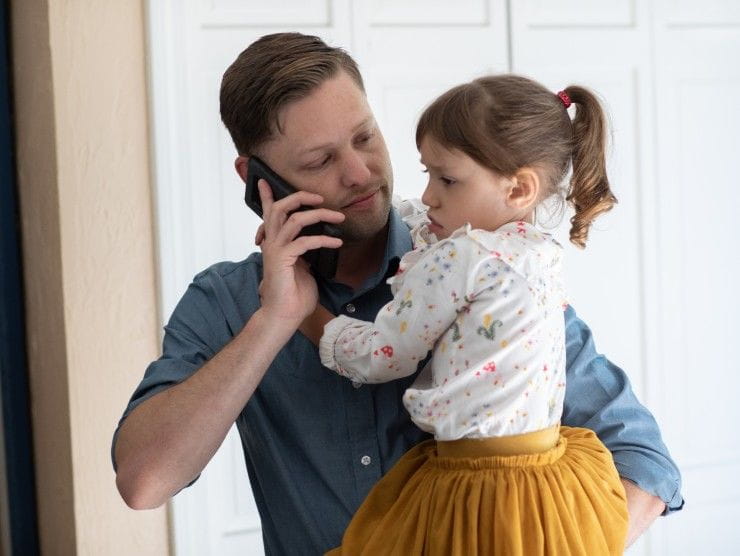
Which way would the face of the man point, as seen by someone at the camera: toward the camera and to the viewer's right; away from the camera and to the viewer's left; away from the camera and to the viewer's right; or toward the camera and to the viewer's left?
toward the camera and to the viewer's right

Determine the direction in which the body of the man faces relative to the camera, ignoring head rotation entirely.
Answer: toward the camera
